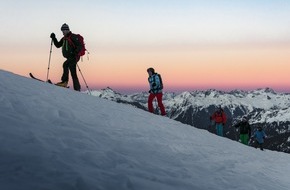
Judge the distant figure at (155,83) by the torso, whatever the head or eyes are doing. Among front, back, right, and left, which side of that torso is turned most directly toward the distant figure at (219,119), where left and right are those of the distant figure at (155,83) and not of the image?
back

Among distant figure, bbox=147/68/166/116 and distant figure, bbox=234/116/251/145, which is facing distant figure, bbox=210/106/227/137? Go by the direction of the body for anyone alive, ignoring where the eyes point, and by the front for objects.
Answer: distant figure, bbox=234/116/251/145

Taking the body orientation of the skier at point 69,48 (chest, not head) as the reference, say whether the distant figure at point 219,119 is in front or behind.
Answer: behind

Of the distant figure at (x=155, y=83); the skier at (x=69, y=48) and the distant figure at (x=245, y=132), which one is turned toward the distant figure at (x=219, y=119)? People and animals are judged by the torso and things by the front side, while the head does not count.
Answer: the distant figure at (x=245, y=132)

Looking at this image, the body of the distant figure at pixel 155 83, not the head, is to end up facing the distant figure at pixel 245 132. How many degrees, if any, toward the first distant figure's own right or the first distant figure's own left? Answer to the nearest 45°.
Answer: approximately 180°

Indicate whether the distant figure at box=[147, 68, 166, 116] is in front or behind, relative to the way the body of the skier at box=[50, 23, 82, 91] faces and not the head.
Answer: behind

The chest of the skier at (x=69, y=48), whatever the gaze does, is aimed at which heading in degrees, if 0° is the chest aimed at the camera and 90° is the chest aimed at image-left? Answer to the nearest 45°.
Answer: approximately 45°

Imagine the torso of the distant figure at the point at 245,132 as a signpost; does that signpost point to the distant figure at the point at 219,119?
yes

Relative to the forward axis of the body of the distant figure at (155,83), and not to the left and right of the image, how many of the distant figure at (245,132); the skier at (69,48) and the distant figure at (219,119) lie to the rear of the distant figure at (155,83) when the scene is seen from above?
2

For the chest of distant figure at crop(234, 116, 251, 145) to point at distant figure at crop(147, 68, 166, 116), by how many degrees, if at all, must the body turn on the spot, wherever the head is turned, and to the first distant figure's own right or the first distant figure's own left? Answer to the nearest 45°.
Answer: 0° — they already face them

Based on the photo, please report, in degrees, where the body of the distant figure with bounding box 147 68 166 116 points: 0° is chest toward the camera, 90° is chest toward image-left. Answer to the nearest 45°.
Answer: approximately 45°

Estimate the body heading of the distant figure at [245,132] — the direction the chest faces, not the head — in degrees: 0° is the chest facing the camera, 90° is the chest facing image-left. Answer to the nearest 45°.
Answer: approximately 45°
